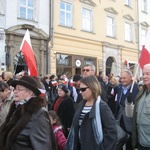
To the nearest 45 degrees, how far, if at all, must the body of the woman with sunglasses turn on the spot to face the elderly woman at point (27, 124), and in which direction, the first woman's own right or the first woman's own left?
0° — they already face them

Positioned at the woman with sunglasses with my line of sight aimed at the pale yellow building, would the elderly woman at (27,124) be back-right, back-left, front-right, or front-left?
back-left

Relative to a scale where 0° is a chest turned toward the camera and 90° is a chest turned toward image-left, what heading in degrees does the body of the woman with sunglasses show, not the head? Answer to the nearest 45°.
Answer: approximately 45°

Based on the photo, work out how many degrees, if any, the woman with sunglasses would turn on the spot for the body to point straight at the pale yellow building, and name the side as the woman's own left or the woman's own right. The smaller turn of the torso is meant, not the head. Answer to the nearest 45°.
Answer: approximately 135° to the woman's own right

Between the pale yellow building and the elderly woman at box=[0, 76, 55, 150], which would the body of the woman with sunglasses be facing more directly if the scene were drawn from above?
the elderly woman

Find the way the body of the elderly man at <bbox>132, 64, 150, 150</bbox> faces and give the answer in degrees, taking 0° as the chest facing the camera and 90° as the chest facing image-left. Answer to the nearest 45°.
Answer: approximately 45°

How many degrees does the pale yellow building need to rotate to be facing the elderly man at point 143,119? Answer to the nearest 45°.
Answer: approximately 45° to its right

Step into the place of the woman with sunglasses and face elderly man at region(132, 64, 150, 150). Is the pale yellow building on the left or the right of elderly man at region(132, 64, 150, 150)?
left

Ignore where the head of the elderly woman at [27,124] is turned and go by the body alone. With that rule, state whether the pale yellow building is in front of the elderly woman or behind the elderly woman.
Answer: behind
